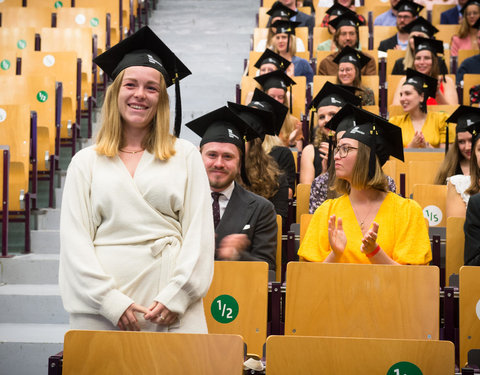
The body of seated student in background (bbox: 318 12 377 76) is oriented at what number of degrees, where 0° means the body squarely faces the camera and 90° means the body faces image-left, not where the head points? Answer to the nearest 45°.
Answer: approximately 0°

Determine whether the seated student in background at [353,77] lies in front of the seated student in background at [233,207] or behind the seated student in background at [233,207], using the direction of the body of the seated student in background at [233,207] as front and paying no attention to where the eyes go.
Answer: behind

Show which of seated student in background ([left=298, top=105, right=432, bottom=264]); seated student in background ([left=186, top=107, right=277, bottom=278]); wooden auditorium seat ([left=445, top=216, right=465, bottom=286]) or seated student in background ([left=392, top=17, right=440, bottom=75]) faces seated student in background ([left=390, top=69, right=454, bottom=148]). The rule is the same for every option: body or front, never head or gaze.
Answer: seated student in background ([left=392, top=17, right=440, bottom=75])

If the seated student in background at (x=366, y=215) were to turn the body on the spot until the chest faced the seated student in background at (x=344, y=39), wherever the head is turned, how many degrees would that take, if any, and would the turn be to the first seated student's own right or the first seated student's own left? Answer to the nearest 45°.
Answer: approximately 180°

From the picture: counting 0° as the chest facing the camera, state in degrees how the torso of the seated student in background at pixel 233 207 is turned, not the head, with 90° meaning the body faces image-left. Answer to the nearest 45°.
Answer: approximately 45°

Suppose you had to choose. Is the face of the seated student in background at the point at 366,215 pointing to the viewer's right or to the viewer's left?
to the viewer's left

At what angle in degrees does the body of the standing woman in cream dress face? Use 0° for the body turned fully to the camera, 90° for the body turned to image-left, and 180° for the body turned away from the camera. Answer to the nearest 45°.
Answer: approximately 0°

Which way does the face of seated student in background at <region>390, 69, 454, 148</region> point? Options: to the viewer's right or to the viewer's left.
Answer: to the viewer's left

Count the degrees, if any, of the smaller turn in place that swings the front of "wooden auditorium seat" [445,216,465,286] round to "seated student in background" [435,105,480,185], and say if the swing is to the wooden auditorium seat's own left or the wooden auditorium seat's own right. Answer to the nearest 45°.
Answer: approximately 180°

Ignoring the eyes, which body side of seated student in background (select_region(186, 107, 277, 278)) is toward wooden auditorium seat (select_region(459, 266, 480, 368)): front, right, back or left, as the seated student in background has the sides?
left
